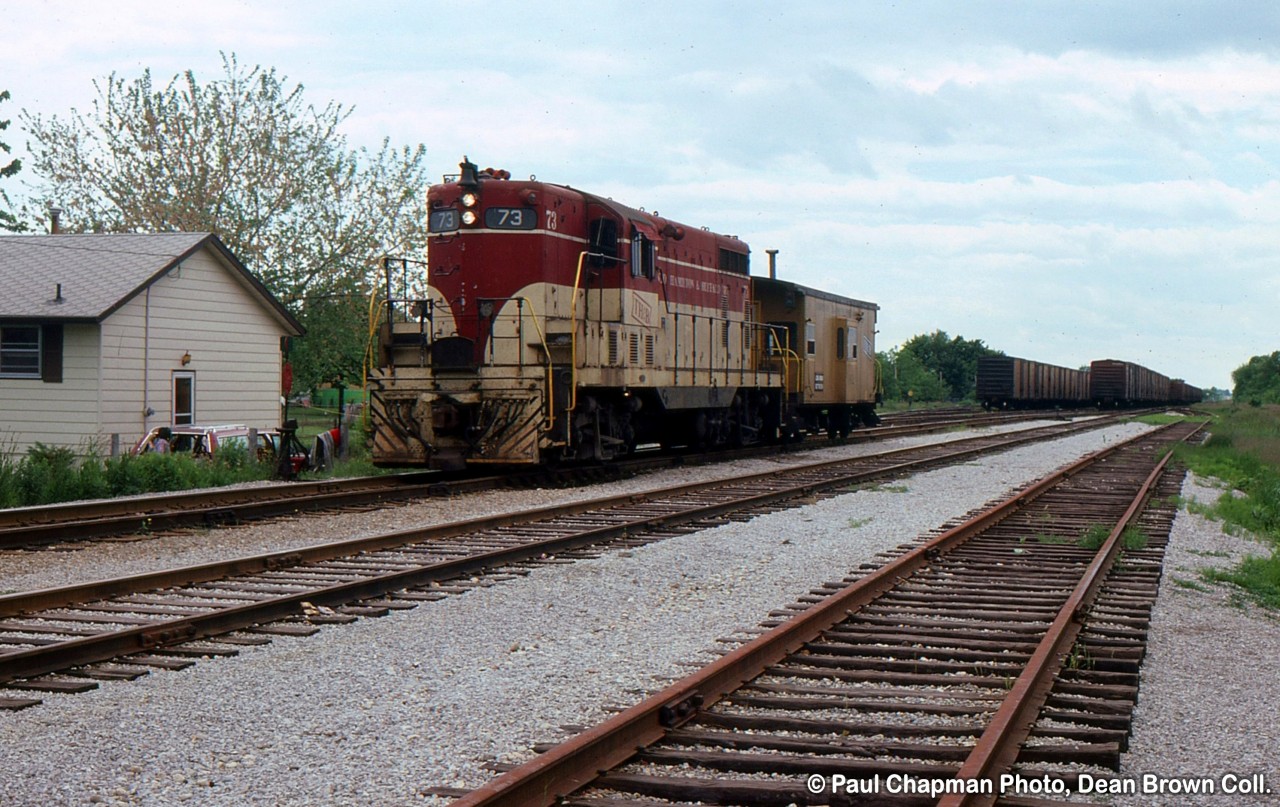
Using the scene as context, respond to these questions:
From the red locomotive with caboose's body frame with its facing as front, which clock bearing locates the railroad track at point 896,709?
The railroad track is roughly at 10 o'clock from the red locomotive with caboose.

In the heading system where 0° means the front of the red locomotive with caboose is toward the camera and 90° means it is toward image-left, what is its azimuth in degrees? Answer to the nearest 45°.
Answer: approximately 45°

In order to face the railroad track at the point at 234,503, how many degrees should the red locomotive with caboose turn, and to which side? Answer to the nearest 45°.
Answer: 0° — it already faces it

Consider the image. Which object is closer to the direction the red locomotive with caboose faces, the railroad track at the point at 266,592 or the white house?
the railroad track

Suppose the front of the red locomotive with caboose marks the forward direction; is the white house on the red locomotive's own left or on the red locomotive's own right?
on the red locomotive's own right

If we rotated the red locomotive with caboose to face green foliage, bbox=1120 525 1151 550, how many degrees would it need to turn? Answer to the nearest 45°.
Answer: approximately 90° to its left
